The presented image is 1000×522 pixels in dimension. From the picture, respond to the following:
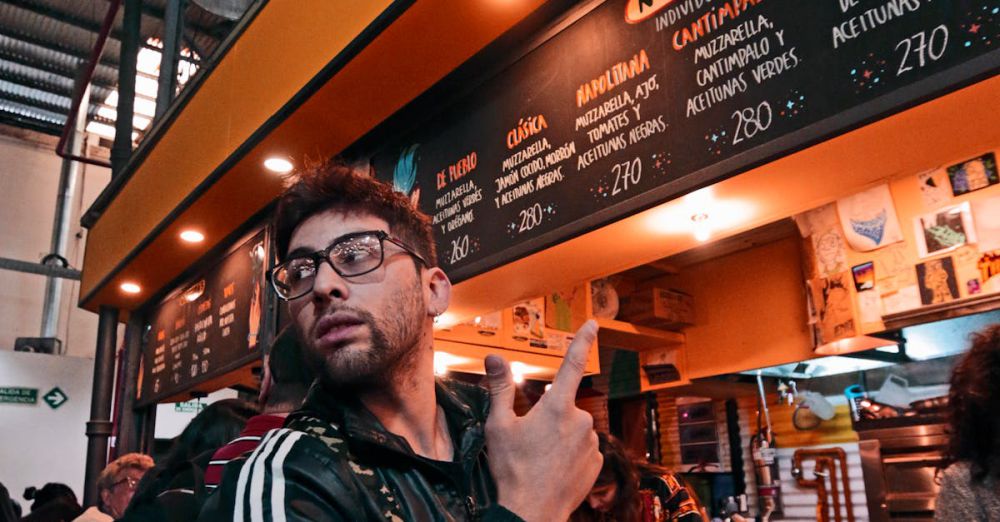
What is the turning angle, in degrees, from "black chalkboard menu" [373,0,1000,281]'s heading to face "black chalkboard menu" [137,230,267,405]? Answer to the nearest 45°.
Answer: approximately 90° to its right

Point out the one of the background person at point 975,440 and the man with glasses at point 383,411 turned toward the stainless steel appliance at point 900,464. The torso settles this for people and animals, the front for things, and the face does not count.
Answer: the background person

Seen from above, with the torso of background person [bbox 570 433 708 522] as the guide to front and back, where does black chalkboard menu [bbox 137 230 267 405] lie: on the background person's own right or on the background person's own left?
on the background person's own right

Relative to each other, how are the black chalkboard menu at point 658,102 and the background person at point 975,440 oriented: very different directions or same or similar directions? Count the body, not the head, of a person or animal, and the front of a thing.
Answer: very different directions

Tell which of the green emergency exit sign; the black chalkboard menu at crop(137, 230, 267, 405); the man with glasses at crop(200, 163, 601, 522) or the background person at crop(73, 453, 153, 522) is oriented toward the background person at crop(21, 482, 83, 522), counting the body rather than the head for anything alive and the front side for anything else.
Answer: the green emergency exit sign

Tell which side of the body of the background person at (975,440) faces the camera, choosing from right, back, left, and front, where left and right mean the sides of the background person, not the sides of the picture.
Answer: back

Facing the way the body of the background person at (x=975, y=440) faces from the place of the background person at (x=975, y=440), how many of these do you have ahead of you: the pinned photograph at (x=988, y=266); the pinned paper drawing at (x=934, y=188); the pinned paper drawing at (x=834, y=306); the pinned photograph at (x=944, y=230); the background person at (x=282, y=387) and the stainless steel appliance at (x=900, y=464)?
5

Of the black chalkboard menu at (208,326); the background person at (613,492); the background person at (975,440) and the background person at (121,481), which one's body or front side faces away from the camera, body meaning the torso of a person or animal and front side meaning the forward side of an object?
the background person at (975,440)

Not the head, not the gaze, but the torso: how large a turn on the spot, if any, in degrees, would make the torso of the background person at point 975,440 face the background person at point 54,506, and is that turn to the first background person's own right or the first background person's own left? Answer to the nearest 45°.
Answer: approximately 90° to the first background person's own left

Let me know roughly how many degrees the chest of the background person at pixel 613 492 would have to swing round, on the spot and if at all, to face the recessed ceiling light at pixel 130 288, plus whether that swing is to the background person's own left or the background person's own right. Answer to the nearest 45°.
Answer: approximately 90° to the background person's own right

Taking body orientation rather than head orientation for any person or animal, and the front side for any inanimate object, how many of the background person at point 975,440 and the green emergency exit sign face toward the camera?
1

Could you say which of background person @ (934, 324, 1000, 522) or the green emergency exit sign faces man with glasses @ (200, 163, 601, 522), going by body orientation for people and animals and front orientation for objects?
the green emergency exit sign

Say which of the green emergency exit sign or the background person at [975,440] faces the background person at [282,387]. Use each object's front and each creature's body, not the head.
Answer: the green emergency exit sign

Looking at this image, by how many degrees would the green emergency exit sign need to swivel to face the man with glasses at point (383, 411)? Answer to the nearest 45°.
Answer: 0° — it already faces them
